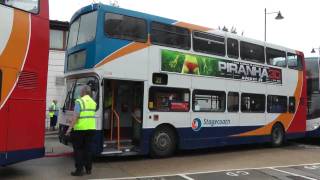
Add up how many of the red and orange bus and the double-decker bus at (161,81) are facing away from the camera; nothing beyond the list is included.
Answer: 0

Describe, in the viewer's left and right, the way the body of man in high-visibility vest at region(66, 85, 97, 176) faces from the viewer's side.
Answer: facing away from the viewer and to the left of the viewer

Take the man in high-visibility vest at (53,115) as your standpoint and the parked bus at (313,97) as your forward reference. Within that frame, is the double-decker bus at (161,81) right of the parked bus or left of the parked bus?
right

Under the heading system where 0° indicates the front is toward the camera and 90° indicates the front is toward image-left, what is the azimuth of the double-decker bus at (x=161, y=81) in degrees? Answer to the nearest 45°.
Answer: approximately 45°

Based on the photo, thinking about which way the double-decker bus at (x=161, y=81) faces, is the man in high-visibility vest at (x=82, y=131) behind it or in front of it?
in front

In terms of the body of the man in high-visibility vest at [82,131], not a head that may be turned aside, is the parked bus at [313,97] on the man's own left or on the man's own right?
on the man's own right
